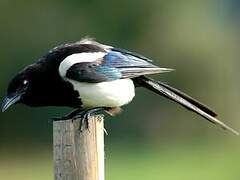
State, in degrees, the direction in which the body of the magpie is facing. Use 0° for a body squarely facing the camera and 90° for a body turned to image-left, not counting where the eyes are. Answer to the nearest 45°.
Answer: approximately 90°
